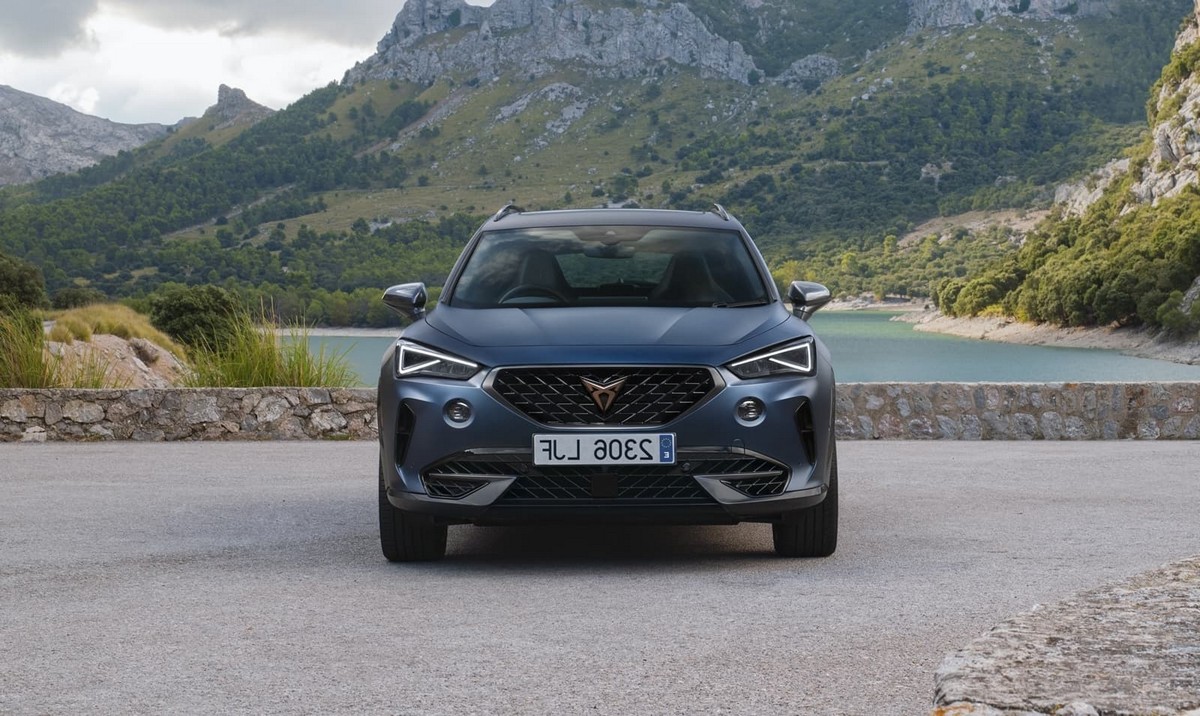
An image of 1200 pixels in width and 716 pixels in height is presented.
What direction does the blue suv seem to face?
toward the camera

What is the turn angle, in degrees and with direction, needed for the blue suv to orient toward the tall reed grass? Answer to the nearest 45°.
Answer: approximately 135° to its right

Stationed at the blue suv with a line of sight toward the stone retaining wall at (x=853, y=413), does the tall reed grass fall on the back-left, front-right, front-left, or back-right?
front-left

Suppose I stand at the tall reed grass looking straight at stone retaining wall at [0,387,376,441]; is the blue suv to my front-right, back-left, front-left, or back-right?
front-left

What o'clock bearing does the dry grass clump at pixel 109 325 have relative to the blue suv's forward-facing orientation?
The dry grass clump is roughly at 5 o'clock from the blue suv.

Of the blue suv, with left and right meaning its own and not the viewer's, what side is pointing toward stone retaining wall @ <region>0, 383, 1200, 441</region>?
back

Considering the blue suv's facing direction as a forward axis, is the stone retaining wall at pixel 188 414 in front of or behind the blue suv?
behind

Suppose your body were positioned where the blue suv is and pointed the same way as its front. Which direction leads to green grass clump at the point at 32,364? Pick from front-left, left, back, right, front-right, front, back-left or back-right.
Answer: back-right
